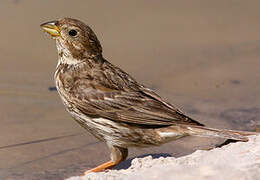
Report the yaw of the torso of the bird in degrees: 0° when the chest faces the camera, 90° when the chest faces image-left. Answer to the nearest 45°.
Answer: approximately 90°
